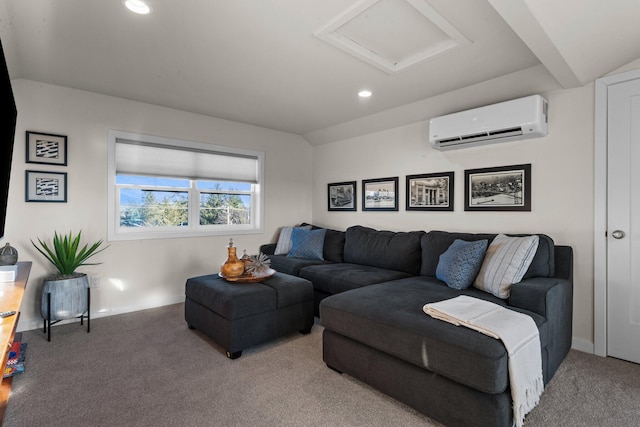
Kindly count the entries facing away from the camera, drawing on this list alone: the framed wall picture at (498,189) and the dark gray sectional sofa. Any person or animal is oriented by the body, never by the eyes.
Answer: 0

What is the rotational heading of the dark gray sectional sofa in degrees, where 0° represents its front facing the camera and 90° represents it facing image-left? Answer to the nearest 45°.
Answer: approximately 45°

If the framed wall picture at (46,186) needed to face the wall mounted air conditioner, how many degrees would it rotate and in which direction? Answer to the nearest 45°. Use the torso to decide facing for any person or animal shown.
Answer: approximately 45° to its left

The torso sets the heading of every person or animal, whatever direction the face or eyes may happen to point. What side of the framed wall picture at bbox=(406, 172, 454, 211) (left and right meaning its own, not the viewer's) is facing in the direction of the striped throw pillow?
left

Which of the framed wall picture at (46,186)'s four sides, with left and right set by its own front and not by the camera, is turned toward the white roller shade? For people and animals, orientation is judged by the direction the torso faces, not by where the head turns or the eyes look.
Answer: left

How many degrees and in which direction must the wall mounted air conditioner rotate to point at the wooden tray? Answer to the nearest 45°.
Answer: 0° — it already faces it

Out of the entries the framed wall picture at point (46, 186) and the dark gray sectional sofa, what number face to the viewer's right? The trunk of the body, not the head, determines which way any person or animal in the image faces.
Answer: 0

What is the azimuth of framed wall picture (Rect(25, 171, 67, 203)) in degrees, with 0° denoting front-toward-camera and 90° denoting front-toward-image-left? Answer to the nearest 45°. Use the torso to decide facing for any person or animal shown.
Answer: approximately 0°

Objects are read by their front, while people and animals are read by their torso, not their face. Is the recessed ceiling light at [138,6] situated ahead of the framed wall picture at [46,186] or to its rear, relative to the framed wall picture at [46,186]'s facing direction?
ahead

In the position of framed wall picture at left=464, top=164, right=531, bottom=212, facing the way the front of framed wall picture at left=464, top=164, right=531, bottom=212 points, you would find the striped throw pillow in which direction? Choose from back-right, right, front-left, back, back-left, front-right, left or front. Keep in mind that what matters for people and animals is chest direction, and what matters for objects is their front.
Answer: front-left

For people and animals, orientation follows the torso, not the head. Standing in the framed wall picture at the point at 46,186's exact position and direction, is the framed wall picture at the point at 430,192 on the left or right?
on its left

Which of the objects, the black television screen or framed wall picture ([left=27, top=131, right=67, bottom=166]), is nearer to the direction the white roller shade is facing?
the black television screen
